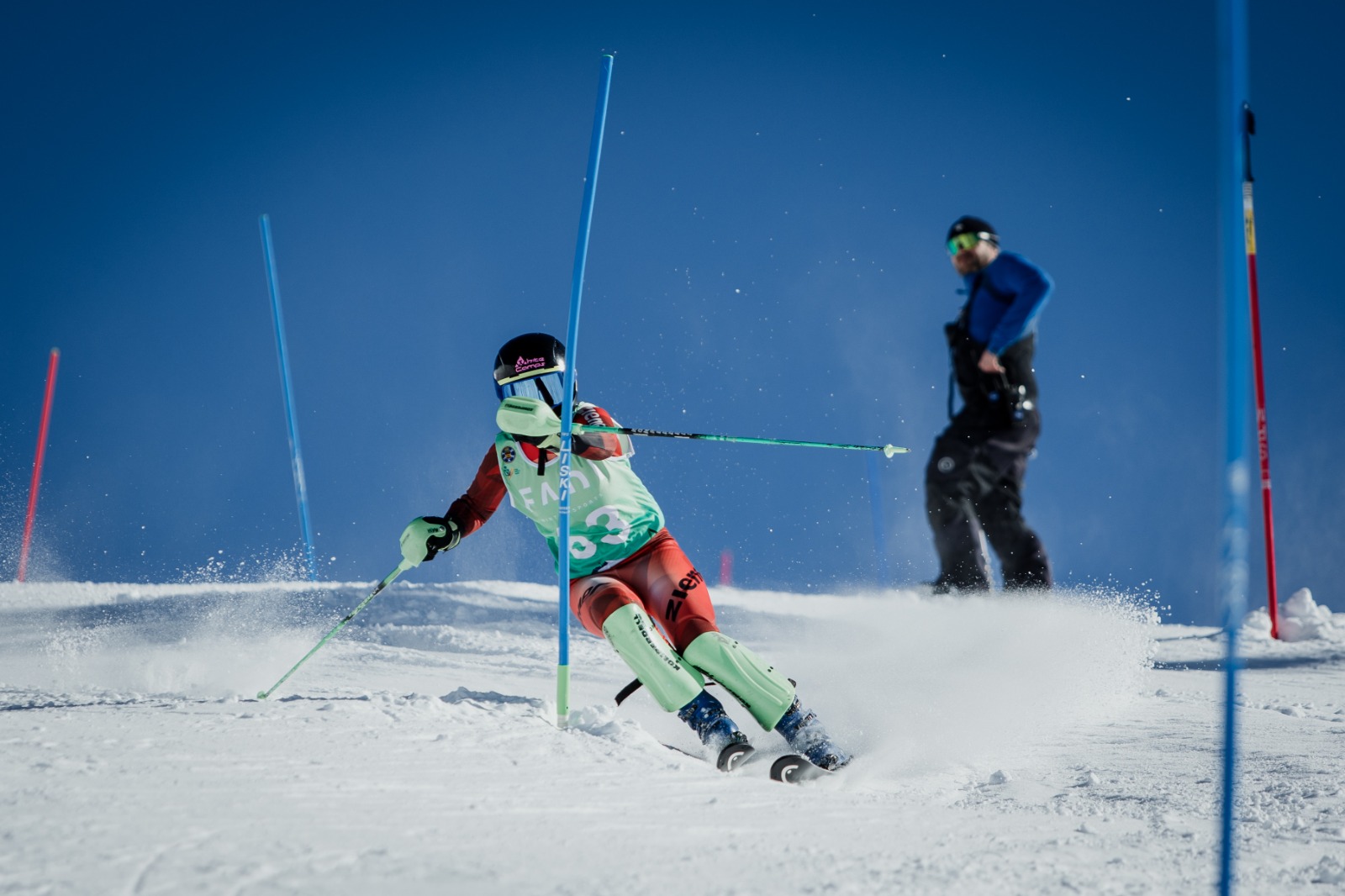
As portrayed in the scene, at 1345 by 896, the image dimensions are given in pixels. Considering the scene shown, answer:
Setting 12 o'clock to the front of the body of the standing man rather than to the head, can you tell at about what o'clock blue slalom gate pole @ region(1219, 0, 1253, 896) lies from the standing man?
The blue slalom gate pole is roughly at 10 o'clock from the standing man.

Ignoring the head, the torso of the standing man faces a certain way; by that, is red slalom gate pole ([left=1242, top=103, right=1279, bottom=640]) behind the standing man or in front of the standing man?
behind

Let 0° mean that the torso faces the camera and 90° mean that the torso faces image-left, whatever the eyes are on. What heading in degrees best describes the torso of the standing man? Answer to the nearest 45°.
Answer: approximately 45°

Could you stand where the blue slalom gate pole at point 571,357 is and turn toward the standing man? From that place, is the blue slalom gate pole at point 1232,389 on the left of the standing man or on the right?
right

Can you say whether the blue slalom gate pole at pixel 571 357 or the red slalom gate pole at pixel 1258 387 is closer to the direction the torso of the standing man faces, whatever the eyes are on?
the blue slalom gate pole
